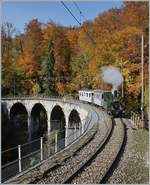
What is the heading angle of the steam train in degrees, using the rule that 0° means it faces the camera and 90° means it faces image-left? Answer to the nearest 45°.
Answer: approximately 315°
